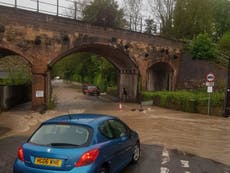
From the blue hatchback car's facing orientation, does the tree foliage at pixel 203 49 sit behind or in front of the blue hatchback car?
in front

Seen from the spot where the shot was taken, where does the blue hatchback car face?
facing away from the viewer and to the right of the viewer

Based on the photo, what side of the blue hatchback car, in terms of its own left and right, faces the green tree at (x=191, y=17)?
front

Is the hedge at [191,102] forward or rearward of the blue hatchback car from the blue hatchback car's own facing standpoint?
forward

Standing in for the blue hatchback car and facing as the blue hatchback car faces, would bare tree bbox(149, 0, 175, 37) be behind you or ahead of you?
ahead
